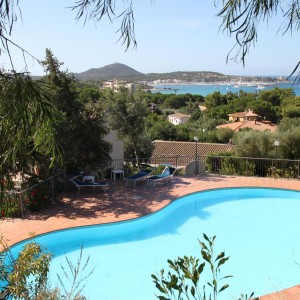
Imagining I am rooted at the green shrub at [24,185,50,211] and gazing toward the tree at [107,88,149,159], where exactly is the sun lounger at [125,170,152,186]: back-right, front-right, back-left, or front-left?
front-right

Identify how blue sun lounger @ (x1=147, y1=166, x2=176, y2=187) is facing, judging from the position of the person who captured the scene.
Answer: facing the viewer and to the left of the viewer

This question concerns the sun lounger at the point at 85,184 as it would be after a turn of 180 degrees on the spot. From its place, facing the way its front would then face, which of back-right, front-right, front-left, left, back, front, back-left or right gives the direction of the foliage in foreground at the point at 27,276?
left

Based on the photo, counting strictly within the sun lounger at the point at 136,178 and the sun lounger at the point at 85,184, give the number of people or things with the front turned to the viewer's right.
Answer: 1

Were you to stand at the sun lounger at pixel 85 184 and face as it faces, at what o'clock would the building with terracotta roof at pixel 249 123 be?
The building with terracotta roof is roughly at 10 o'clock from the sun lounger.

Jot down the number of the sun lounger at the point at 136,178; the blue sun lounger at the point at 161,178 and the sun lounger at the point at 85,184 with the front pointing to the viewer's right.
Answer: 1

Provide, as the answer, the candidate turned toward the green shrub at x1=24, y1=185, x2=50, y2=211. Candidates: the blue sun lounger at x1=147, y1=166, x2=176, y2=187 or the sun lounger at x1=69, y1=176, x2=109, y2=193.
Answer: the blue sun lounger

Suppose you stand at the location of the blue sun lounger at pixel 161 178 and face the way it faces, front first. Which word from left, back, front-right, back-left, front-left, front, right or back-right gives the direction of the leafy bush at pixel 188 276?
front-left

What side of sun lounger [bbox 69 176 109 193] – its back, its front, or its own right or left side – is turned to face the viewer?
right
